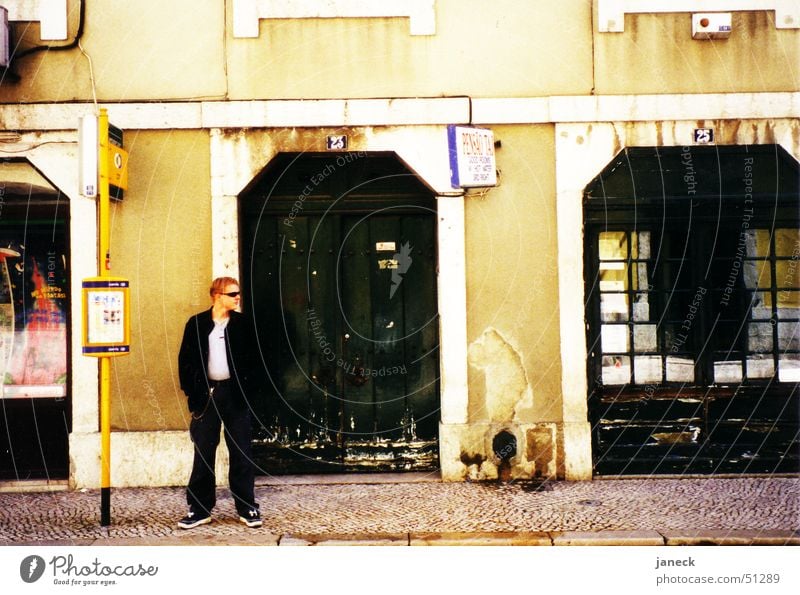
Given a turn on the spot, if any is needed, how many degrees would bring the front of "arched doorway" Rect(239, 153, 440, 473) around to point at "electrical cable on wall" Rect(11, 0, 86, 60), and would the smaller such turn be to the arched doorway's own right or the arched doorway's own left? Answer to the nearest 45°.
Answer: approximately 90° to the arched doorway's own right

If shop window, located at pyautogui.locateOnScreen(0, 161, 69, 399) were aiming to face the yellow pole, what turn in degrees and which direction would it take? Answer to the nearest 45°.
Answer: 0° — it already faces it

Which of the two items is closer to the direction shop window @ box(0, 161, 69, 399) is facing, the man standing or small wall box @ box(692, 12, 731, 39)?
the man standing

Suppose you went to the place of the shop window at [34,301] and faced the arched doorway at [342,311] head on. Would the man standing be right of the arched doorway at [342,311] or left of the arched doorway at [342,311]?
right

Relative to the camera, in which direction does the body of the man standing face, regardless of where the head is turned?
toward the camera

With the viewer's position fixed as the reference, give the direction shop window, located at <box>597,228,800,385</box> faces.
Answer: facing the viewer

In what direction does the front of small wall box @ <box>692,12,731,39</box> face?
toward the camera

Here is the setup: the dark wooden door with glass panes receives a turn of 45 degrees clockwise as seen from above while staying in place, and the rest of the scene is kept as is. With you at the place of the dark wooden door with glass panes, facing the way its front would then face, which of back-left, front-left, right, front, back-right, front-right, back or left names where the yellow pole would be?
front

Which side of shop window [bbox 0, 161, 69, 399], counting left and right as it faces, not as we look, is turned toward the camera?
front

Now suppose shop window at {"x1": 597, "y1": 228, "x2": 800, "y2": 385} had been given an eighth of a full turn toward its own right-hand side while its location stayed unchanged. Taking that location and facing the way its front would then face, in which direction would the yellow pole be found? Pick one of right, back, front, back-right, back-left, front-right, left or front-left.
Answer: front

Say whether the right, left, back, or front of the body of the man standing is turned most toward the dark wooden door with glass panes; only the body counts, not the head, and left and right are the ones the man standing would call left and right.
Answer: left

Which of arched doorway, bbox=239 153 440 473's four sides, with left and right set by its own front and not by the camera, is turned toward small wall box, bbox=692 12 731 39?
left
